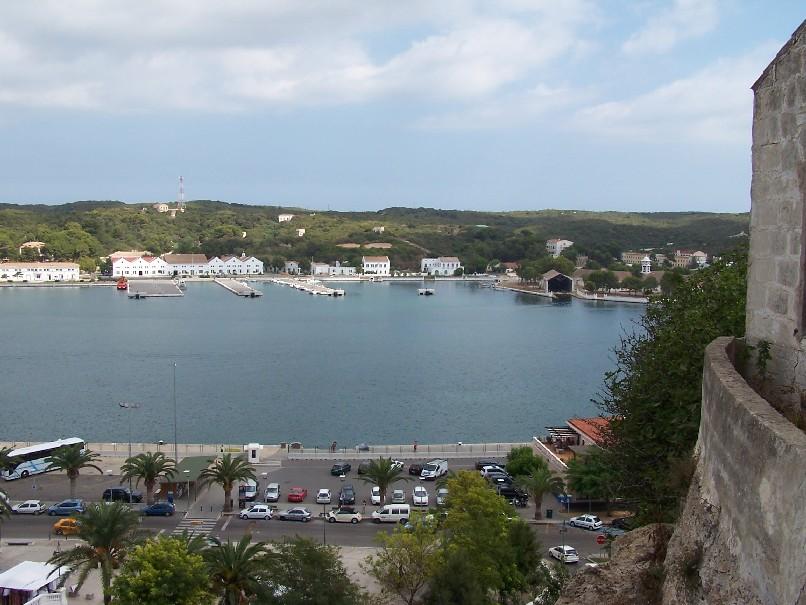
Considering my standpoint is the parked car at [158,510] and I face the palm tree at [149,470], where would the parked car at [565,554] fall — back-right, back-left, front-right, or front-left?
back-right

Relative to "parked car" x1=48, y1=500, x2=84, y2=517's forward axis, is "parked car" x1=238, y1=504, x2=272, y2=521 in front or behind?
behind

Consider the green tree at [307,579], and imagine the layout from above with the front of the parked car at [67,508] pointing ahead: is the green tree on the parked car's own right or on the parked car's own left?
on the parked car's own left

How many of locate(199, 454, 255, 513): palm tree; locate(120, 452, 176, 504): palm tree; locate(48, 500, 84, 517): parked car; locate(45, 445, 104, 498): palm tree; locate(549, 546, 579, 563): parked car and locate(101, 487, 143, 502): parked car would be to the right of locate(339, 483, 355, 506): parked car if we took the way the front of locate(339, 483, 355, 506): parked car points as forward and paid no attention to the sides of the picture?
5

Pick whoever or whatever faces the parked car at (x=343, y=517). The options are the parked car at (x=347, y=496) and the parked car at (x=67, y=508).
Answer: the parked car at (x=347, y=496)

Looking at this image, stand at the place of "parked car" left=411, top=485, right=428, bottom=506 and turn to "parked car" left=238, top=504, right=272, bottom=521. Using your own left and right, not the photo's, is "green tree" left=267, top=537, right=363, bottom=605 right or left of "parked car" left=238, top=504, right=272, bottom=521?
left

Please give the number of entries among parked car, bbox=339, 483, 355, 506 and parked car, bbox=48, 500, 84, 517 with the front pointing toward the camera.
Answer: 1

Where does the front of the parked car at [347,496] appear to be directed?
toward the camera

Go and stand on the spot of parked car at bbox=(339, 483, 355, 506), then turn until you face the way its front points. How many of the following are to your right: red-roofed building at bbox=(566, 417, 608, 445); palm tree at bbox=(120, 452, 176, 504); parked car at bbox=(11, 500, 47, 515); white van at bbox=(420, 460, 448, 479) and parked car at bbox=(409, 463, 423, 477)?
2

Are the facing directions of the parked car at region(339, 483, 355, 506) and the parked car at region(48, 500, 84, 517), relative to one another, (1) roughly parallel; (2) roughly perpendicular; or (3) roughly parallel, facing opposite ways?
roughly perpendicular

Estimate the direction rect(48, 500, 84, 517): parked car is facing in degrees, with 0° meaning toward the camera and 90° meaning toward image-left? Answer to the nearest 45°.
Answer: approximately 90°

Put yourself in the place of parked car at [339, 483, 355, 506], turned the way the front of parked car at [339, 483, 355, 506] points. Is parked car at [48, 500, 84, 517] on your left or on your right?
on your right

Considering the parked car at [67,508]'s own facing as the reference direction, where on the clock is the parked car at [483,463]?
the parked car at [483,463] is roughly at 6 o'clock from the parked car at [67,508].

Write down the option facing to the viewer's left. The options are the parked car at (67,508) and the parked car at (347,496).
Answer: the parked car at (67,508)

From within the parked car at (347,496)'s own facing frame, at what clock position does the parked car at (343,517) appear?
the parked car at (343,517) is roughly at 12 o'clock from the parked car at (347,496).

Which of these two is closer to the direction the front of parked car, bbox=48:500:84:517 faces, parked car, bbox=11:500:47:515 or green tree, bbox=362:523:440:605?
the parked car

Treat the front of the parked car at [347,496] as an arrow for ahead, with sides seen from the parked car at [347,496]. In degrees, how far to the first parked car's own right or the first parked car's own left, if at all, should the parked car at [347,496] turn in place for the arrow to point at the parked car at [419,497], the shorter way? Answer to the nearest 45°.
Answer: approximately 90° to the first parked car's own left

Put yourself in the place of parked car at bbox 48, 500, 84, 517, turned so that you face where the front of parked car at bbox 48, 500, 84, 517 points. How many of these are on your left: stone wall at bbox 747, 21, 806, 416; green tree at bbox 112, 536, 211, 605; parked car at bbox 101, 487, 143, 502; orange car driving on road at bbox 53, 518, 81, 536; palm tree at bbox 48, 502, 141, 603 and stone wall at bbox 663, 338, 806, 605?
5
